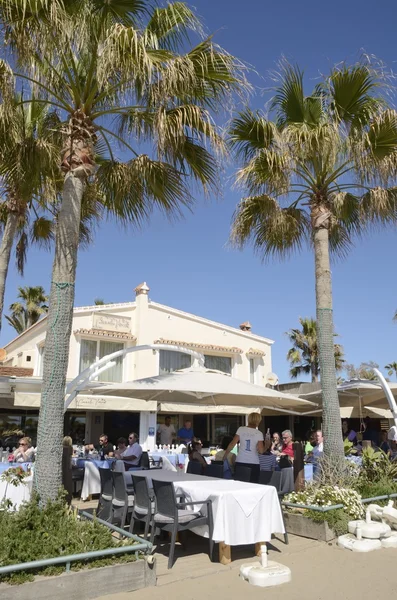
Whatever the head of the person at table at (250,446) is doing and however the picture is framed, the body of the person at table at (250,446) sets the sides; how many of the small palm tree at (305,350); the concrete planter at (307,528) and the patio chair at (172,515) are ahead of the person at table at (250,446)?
1

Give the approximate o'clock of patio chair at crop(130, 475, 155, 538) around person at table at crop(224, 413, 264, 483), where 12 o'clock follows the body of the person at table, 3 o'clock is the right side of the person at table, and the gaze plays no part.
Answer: The patio chair is roughly at 7 o'clock from the person at table.

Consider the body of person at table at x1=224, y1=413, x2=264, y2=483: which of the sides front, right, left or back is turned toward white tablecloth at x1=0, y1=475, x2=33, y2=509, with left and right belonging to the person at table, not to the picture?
left

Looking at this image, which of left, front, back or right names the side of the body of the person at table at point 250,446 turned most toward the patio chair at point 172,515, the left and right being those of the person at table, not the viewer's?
back

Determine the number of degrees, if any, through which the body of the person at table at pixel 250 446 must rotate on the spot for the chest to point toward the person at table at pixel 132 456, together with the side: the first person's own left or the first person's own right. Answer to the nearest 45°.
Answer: approximately 45° to the first person's own left

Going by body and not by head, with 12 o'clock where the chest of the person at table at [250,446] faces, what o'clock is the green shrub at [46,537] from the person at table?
The green shrub is roughly at 7 o'clock from the person at table.

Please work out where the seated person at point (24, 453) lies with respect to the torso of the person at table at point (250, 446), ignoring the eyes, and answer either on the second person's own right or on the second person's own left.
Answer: on the second person's own left

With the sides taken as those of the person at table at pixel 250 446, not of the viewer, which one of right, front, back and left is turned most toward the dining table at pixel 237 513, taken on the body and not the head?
back

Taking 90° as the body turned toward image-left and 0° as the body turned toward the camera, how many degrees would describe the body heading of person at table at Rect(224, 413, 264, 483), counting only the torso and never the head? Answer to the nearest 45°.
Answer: approximately 180°

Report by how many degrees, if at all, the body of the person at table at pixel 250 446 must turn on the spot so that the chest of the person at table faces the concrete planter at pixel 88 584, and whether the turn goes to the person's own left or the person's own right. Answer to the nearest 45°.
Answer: approximately 180°

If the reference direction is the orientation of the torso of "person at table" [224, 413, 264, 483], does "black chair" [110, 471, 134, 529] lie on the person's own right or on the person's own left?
on the person's own left
